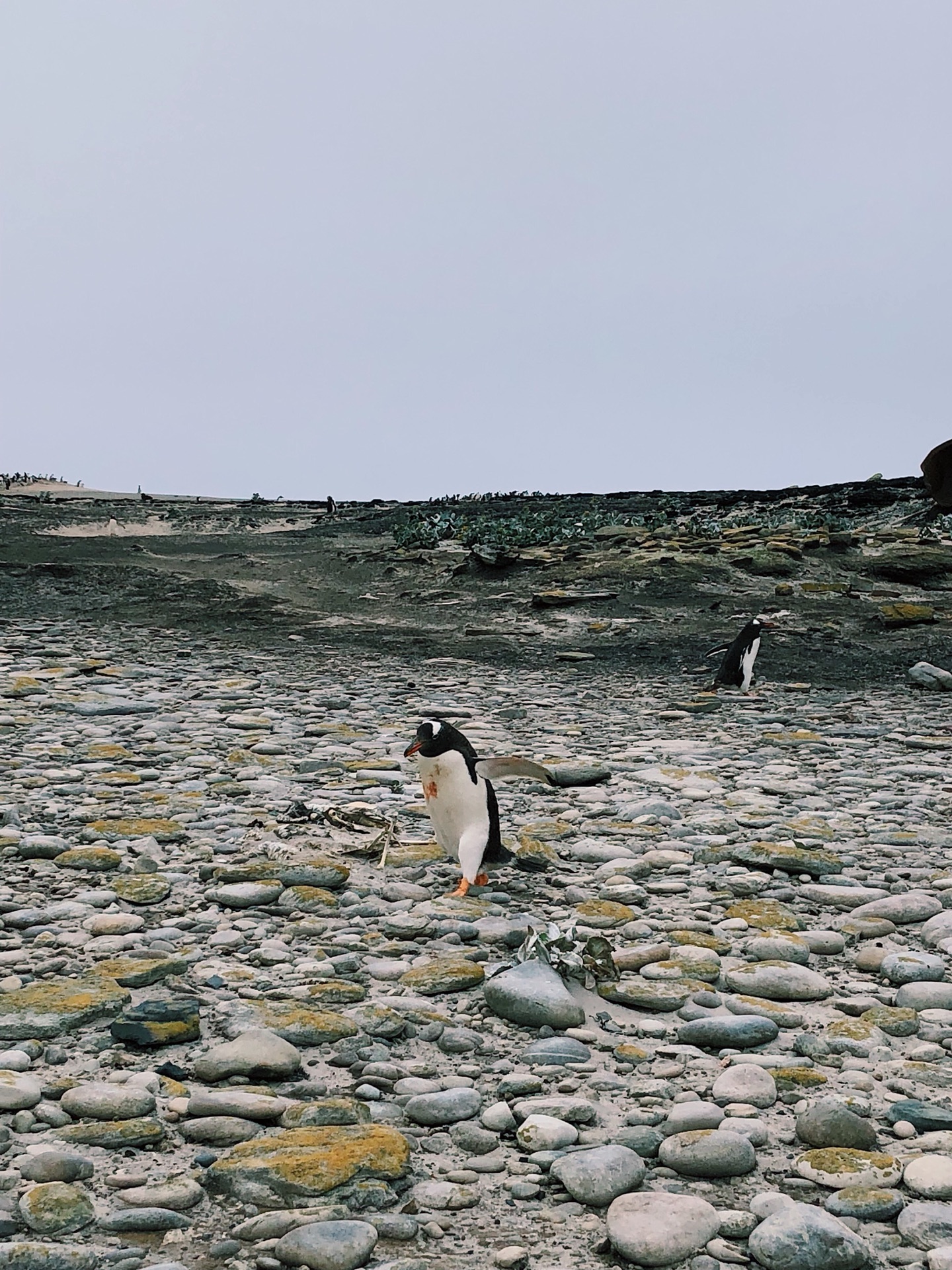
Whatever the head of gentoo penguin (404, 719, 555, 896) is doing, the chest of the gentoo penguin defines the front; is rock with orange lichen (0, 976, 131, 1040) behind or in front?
in front

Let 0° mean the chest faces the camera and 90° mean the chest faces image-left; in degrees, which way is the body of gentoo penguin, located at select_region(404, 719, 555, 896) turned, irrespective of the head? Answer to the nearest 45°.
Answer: approximately 45°

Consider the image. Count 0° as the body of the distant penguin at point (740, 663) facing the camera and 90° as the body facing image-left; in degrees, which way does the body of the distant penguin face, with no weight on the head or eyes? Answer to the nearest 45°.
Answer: approximately 270°

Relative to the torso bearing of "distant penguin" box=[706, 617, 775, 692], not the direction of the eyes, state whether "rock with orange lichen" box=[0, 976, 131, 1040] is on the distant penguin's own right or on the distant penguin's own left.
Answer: on the distant penguin's own right

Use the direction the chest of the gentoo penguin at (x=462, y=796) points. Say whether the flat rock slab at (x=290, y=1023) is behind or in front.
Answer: in front

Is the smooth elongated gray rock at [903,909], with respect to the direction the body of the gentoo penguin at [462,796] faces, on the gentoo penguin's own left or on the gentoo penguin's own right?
on the gentoo penguin's own left

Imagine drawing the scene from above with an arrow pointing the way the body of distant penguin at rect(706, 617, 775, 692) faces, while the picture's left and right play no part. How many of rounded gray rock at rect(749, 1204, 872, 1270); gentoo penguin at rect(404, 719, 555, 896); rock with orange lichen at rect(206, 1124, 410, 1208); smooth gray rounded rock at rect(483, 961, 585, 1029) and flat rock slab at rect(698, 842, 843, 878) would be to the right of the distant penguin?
5

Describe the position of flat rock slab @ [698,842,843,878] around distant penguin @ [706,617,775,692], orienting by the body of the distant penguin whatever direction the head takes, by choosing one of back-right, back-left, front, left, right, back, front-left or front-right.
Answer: right

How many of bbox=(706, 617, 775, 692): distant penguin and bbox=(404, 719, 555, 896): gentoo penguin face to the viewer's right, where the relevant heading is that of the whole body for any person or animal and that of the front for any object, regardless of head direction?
1

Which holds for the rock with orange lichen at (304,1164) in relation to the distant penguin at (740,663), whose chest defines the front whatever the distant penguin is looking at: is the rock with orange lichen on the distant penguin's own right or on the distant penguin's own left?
on the distant penguin's own right

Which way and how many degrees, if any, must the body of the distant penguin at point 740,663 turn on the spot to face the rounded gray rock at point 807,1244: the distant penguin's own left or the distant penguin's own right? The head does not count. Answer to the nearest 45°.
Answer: approximately 90° to the distant penguin's own right

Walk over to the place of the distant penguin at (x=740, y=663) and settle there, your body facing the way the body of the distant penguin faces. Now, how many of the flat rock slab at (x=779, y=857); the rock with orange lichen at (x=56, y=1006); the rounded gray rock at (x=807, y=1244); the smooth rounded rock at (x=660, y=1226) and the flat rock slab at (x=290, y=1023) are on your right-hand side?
5

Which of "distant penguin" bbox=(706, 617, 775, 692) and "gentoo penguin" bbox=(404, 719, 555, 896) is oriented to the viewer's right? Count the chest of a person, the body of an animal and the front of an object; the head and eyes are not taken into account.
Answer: the distant penguin

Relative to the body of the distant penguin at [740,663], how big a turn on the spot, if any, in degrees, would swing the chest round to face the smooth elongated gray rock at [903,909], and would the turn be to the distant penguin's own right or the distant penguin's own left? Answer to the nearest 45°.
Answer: approximately 90° to the distant penguin's own right
